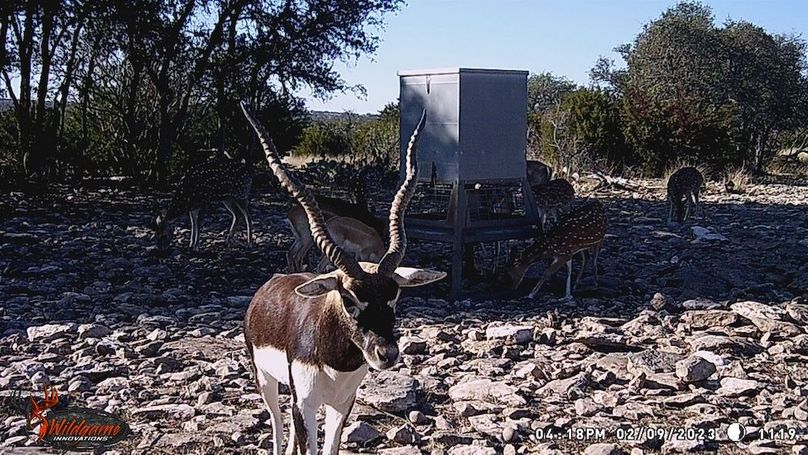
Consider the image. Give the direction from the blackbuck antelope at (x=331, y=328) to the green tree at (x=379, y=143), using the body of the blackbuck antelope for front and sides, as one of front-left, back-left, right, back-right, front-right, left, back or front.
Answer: back-left

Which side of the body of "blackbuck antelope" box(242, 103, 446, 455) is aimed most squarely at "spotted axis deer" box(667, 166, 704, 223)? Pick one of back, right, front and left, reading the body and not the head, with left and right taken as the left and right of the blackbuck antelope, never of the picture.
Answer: left

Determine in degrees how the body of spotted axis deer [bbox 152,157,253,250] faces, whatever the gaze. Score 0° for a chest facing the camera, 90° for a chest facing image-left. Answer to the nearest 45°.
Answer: approximately 90°

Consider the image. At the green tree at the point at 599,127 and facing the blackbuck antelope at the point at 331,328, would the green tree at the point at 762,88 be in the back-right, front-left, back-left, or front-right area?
back-left

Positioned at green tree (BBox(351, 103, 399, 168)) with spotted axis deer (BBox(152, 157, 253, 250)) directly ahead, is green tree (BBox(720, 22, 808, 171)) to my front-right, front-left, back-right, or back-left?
front-left

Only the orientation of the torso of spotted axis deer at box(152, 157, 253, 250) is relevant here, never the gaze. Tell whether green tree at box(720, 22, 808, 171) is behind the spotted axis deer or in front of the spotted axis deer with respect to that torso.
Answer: behind

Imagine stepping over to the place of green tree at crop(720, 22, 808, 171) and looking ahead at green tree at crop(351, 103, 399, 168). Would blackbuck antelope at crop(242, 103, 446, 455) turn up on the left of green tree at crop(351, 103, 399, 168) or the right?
left

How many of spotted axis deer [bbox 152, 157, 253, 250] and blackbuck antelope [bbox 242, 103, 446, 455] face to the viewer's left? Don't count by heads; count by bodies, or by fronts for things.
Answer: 1

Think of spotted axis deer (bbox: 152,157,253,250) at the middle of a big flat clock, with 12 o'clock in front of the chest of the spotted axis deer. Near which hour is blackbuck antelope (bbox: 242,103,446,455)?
The blackbuck antelope is roughly at 9 o'clock from the spotted axis deer.

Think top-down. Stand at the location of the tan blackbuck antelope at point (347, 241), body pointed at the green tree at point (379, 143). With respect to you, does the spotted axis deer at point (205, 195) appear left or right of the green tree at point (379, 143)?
left

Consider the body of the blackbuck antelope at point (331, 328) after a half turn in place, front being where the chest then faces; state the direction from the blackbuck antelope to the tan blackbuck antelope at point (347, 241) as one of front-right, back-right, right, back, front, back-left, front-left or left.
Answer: front-right

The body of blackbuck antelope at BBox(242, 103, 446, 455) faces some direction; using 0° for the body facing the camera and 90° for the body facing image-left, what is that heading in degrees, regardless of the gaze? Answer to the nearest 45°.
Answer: approximately 315°

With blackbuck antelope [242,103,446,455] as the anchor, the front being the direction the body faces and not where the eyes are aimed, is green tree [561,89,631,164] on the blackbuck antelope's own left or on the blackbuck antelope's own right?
on the blackbuck antelope's own left

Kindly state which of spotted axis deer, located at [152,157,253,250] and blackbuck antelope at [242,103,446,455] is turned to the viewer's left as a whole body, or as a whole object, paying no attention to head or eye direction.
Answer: the spotted axis deer
